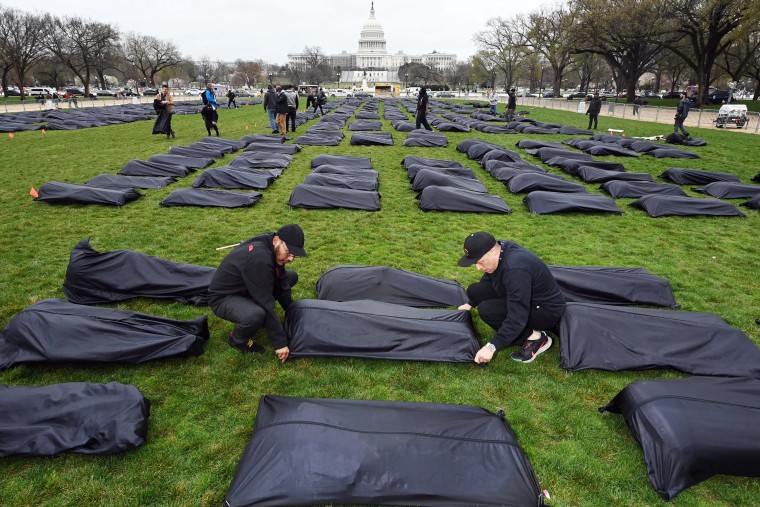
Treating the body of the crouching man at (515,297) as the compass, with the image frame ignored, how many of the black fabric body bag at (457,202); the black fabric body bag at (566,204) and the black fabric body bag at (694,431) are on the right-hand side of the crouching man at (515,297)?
2

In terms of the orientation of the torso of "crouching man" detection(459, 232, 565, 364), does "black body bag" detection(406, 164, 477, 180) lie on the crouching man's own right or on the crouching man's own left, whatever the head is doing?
on the crouching man's own right

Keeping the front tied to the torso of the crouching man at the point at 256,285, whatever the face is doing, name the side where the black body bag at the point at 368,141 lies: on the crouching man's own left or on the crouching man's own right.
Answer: on the crouching man's own left

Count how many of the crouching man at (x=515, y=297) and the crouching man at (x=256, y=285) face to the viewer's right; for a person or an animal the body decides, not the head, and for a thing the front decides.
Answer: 1

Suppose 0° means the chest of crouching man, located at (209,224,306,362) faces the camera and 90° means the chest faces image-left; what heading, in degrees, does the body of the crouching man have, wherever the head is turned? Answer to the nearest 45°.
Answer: approximately 270°

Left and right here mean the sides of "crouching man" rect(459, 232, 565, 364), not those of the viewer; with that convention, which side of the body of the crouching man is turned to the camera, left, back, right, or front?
left

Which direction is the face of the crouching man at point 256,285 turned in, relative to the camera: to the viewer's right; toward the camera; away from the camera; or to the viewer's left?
to the viewer's right
